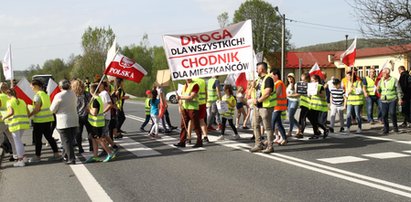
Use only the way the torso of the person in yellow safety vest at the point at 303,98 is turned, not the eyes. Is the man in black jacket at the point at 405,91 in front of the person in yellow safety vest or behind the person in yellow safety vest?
behind

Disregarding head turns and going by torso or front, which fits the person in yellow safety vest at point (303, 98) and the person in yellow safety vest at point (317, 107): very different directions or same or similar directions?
same or similar directions

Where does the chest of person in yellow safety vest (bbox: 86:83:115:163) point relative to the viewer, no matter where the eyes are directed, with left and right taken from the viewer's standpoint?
facing to the left of the viewer

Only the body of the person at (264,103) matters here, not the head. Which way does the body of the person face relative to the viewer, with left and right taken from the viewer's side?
facing the viewer and to the left of the viewer

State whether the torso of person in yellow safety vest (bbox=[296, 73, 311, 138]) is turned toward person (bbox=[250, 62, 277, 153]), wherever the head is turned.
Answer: no

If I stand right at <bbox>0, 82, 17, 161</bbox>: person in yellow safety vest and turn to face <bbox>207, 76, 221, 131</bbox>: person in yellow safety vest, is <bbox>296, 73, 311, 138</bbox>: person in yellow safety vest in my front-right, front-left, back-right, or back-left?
front-right

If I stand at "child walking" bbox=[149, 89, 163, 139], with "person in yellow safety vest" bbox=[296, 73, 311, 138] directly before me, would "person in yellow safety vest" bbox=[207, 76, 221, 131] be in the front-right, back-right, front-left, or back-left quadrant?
front-left
